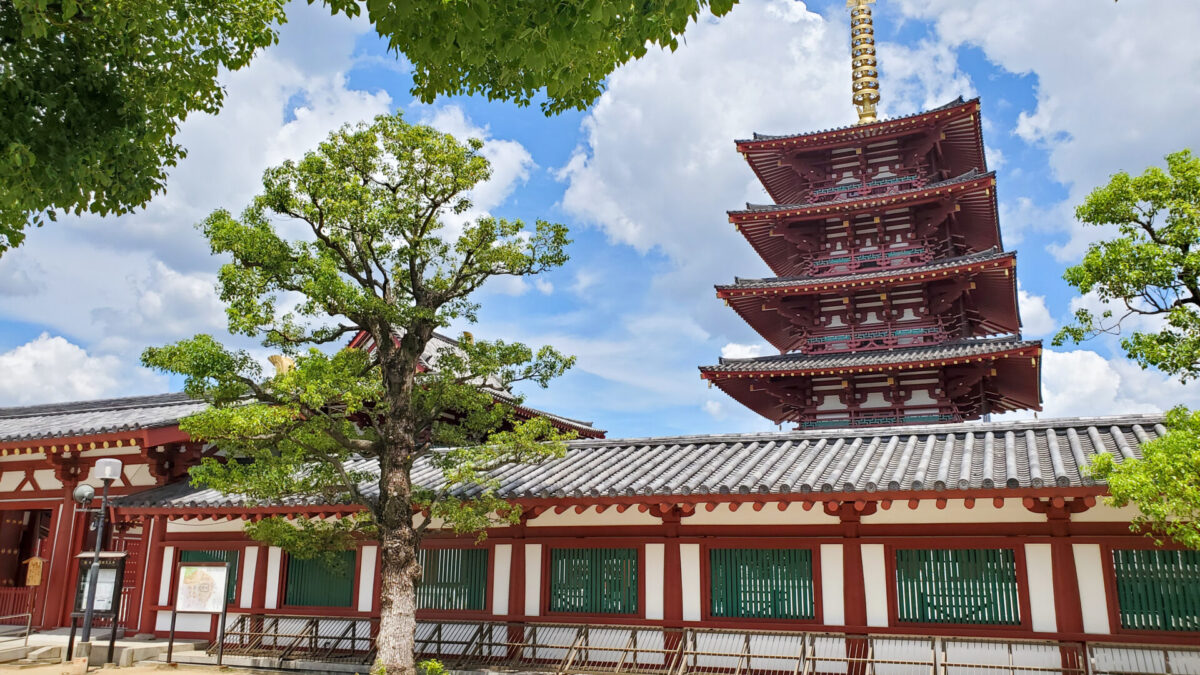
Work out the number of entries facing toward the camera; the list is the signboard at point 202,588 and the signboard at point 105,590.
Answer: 2

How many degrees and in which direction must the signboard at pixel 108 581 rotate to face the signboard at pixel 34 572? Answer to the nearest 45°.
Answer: approximately 180°

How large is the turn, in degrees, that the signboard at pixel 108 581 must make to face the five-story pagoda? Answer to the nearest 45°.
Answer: approximately 90° to its left

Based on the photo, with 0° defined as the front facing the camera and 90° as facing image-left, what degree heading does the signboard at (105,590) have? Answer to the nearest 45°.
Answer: approximately 0°

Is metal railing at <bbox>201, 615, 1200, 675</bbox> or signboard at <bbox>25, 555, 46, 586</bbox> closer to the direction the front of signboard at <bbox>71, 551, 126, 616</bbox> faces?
the metal railing

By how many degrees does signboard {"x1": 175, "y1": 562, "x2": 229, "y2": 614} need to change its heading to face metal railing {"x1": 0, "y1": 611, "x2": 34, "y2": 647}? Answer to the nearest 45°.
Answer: approximately 135° to its right

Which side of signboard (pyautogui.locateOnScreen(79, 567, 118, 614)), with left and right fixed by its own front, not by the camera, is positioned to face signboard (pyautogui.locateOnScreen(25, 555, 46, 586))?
right

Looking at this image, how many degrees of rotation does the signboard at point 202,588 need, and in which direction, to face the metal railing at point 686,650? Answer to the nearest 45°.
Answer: approximately 45° to its left

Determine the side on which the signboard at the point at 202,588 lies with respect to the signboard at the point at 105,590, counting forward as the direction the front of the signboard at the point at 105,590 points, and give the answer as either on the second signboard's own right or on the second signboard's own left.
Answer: on the second signboard's own left

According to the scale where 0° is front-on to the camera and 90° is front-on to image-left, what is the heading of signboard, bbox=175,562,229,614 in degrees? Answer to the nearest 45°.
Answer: approximately 0°
